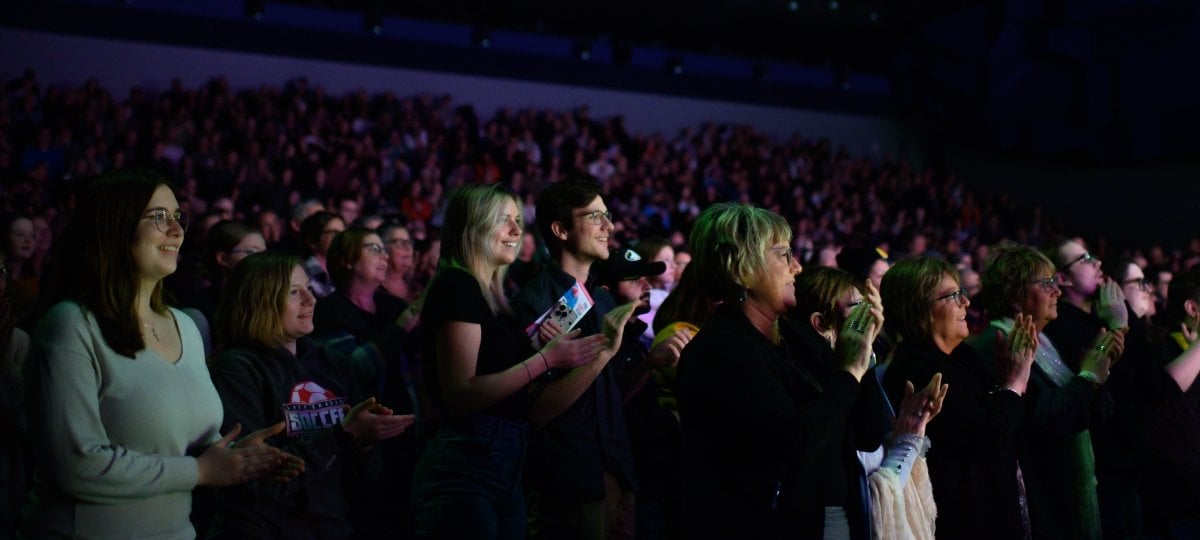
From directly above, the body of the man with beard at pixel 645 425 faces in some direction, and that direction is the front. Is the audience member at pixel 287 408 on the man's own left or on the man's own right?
on the man's own right

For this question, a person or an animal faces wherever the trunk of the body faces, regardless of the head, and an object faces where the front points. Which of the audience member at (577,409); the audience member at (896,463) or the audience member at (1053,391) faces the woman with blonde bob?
the audience member at (577,409)

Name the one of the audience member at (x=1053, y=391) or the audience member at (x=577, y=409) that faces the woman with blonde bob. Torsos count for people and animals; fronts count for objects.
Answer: the audience member at (x=577, y=409)

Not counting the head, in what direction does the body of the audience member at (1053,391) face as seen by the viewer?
to the viewer's right

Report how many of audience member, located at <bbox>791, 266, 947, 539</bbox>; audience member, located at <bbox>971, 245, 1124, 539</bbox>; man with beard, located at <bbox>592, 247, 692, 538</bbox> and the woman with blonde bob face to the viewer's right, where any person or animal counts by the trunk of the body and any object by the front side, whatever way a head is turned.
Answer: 4

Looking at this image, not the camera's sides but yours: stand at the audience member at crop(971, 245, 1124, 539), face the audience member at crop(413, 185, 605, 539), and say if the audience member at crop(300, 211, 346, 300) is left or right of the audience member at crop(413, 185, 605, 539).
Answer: right

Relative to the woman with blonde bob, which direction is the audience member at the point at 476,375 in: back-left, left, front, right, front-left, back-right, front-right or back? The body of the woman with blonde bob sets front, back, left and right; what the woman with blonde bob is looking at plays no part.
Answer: back

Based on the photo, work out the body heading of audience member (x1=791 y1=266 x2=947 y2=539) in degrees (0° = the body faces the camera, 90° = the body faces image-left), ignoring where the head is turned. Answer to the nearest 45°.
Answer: approximately 270°

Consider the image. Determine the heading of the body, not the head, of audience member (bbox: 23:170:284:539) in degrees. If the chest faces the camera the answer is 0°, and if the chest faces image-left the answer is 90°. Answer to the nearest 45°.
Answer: approximately 315°

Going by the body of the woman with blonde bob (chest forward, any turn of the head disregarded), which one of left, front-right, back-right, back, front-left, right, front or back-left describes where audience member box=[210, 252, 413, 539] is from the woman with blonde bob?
back

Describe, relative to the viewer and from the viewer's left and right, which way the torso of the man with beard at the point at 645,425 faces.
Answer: facing to the right of the viewer

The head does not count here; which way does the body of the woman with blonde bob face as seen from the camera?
to the viewer's right

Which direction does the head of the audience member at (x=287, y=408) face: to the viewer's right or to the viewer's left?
to the viewer's right

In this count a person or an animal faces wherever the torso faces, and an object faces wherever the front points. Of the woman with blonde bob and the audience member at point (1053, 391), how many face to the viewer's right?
2

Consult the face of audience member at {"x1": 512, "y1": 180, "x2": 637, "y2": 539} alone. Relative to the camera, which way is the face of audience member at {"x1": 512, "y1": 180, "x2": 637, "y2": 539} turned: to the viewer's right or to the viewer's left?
to the viewer's right
